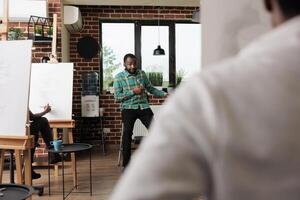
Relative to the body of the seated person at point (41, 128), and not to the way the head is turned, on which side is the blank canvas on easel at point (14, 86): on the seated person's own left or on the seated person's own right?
on the seated person's own right

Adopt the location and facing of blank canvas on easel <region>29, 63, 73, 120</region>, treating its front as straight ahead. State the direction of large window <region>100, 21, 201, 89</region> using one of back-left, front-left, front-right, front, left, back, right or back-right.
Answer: back-left

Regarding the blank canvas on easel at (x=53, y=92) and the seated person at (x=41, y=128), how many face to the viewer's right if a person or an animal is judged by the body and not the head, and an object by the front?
1

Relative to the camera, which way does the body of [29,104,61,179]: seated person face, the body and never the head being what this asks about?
to the viewer's right

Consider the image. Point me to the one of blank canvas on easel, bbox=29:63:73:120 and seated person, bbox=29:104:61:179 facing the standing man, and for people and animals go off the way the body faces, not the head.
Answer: the seated person

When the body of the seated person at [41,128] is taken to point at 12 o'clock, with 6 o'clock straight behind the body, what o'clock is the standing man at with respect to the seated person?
The standing man is roughly at 12 o'clock from the seated person.

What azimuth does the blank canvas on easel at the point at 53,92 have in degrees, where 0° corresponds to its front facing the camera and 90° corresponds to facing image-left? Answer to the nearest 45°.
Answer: approximately 0°
